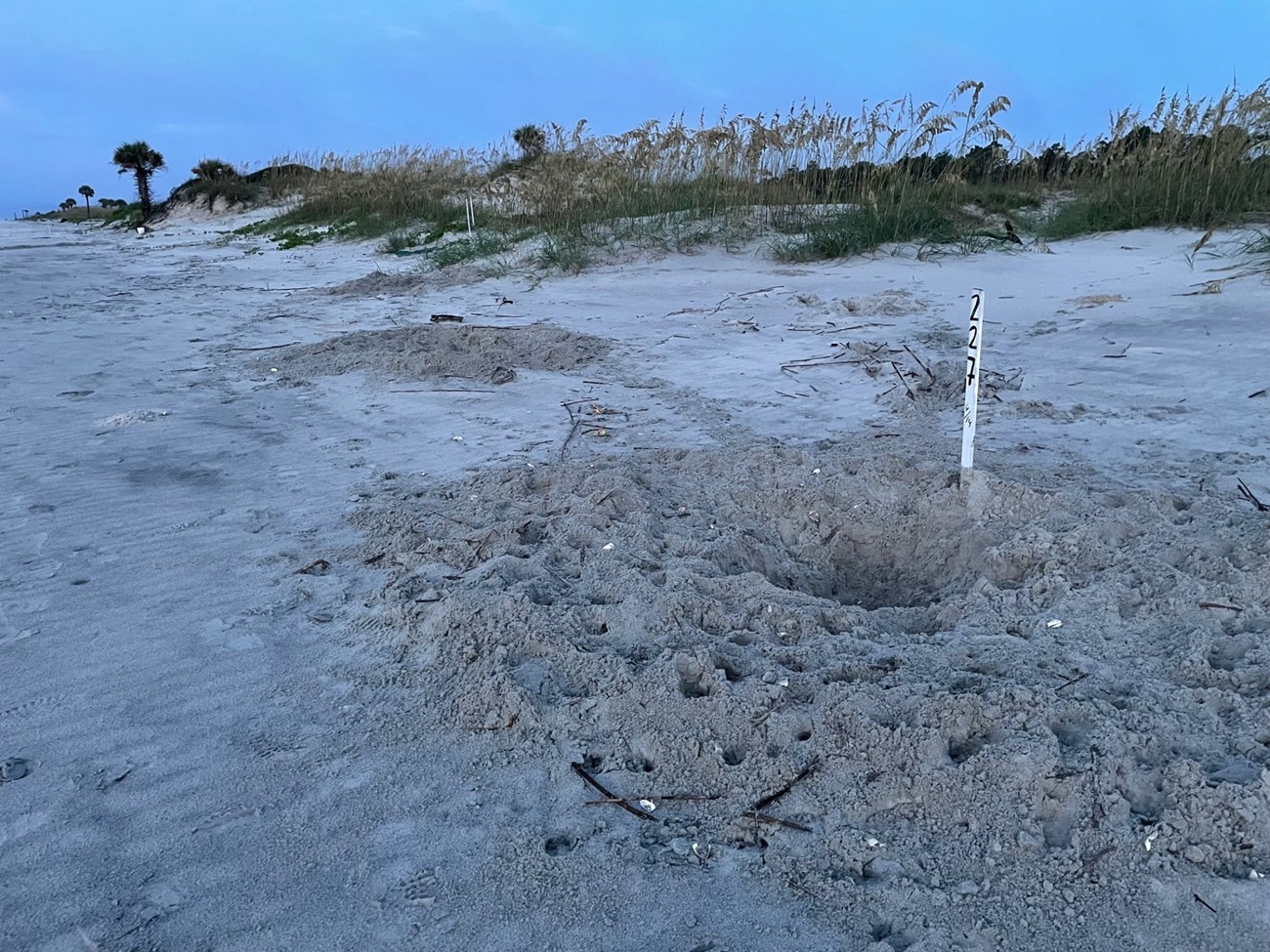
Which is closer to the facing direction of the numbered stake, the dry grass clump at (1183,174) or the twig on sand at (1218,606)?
the twig on sand

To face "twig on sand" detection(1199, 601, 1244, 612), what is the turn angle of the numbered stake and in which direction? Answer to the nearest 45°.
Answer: approximately 45° to its left

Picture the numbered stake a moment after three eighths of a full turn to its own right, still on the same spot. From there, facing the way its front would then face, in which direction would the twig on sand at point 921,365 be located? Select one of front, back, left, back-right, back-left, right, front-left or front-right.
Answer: front-right

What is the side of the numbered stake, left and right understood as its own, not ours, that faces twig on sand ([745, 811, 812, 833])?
front

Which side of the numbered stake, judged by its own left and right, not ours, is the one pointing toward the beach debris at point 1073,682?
front

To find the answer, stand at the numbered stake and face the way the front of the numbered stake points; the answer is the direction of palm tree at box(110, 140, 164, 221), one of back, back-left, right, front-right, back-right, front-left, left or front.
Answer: back-right

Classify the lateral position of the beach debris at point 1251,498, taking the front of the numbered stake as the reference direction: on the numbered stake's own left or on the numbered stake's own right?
on the numbered stake's own left

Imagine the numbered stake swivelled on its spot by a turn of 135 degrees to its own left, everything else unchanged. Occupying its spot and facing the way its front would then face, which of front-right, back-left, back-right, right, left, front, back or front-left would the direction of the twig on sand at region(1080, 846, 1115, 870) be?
back-right

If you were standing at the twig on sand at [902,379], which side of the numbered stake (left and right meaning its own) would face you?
back

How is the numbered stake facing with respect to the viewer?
toward the camera

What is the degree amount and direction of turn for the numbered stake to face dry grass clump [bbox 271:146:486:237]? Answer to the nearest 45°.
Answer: approximately 135° to its right

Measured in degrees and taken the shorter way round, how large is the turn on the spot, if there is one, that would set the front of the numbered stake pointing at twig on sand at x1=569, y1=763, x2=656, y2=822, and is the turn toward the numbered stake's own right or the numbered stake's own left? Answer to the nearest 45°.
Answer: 0° — it already faces it

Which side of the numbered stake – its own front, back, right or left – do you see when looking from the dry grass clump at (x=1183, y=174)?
back

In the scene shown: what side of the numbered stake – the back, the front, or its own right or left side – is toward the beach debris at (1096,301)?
back

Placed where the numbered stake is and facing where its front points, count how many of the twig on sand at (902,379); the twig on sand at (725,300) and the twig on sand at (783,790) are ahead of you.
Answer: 1
